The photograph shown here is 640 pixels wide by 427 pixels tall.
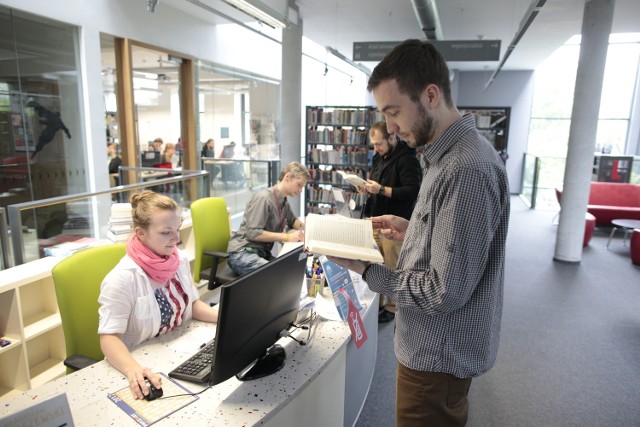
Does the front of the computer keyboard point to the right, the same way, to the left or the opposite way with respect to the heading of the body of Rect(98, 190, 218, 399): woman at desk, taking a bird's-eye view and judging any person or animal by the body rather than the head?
the opposite way

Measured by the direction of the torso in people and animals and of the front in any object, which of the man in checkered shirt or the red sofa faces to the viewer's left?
the man in checkered shirt

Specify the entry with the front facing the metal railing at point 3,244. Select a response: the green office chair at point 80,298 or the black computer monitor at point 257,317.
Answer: the black computer monitor

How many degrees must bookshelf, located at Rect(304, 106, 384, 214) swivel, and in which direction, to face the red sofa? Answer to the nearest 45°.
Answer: approximately 90° to its left

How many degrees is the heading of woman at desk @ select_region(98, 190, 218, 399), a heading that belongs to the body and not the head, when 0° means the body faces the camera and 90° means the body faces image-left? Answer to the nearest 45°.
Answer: approximately 315°

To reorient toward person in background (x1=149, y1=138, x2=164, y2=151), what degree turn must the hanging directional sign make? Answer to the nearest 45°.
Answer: approximately 90° to its right

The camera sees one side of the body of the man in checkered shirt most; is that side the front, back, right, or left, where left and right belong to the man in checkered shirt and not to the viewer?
left
